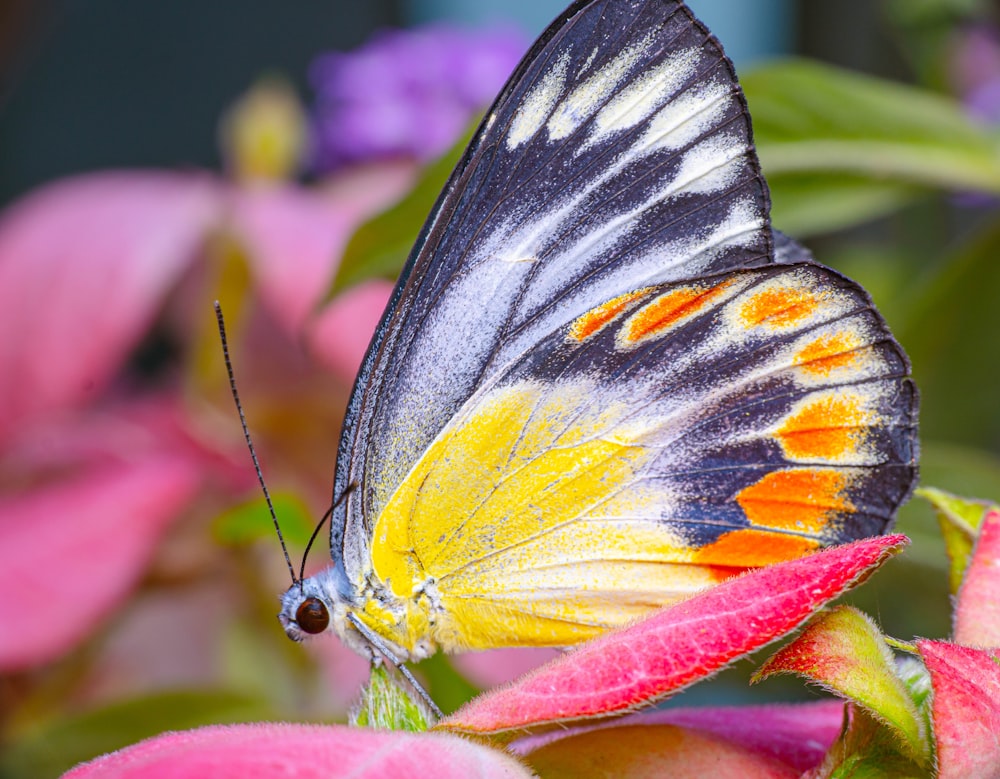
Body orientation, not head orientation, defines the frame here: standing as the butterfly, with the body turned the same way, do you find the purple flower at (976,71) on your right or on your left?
on your right

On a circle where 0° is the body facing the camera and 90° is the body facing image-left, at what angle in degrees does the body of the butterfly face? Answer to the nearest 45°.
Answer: approximately 90°
